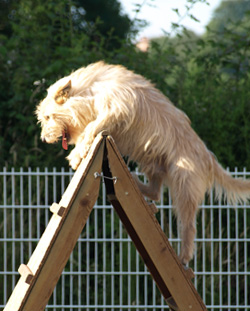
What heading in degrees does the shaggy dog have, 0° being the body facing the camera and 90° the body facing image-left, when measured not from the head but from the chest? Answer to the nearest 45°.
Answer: approximately 90°
